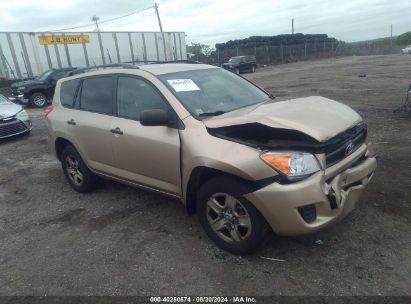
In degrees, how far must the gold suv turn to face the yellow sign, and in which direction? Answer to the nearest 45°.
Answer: approximately 180°

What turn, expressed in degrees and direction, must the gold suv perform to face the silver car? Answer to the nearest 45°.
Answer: approximately 180°

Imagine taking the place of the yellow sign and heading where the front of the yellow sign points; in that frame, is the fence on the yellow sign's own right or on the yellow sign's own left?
on the yellow sign's own left

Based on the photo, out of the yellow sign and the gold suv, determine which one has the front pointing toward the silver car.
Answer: the yellow sign

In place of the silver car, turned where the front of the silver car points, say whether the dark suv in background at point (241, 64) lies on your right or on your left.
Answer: on your left

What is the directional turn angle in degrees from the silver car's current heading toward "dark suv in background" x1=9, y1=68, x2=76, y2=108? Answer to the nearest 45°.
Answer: approximately 135° to its left

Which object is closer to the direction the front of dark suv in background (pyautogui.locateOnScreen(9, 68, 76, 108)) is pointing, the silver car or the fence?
the silver car

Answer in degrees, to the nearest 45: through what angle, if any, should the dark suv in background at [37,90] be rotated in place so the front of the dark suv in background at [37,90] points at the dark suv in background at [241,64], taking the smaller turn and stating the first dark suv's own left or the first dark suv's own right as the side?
approximately 180°

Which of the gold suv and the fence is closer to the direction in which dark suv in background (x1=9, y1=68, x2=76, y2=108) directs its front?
the gold suv

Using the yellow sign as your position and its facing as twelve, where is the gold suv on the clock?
The gold suv is roughly at 12 o'clock from the yellow sign.

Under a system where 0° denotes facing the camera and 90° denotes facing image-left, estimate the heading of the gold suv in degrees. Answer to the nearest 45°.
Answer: approximately 315°
